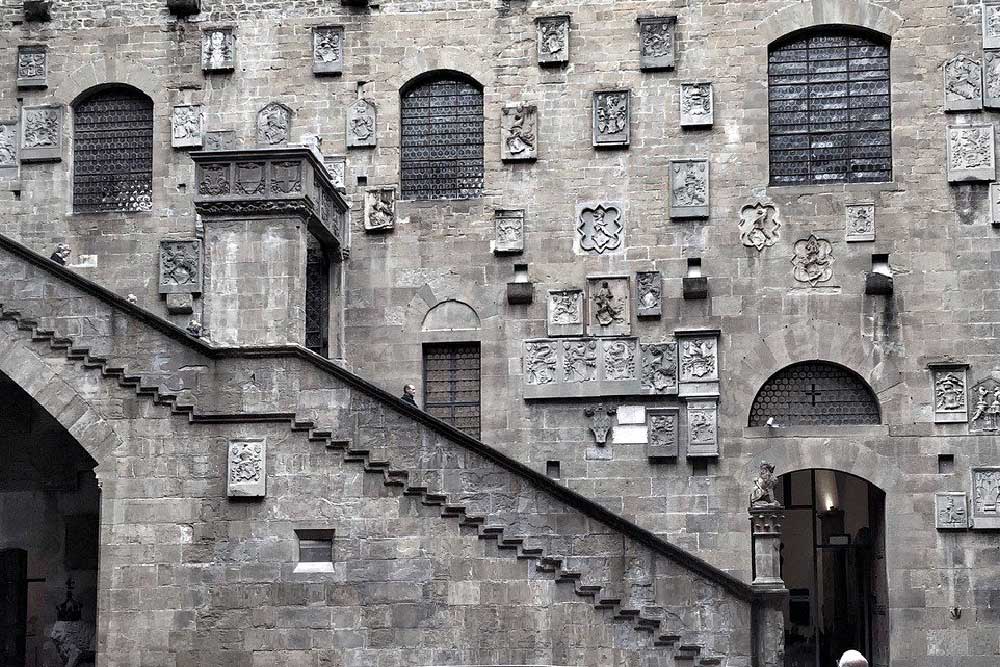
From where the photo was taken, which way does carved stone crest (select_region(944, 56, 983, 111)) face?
toward the camera

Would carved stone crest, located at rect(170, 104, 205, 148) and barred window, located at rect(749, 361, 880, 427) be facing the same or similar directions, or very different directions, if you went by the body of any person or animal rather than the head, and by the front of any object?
same or similar directions

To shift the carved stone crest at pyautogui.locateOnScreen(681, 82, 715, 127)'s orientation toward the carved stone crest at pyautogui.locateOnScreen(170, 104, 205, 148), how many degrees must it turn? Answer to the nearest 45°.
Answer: approximately 90° to its right

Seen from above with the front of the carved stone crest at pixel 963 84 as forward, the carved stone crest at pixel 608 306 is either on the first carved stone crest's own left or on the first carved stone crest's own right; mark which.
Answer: on the first carved stone crest's own right

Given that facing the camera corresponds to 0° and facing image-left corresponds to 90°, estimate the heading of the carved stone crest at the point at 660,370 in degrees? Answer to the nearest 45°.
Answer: approximately 0°

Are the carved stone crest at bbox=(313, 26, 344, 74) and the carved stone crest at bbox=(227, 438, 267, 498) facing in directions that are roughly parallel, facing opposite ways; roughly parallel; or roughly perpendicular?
roughly parallel

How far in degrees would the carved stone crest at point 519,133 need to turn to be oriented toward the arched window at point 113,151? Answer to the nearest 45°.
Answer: approximately 90° to its right

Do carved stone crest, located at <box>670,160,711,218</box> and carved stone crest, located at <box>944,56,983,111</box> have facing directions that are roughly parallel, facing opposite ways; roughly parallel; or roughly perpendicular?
roughly parallel

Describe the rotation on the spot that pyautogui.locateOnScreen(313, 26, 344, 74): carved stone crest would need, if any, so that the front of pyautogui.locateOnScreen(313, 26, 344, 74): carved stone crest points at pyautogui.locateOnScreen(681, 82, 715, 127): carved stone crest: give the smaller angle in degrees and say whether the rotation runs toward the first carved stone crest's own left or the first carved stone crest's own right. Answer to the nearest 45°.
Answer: approximately 90° to the first carved stone crest's own left

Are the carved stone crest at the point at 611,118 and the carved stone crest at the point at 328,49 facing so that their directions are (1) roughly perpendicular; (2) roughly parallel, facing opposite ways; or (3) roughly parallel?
roughly parallel

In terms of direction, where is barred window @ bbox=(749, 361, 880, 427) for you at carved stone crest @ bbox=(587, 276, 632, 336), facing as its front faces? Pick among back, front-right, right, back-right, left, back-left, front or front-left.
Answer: left

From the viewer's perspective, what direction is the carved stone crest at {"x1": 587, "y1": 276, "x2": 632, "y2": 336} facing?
toward the camera
